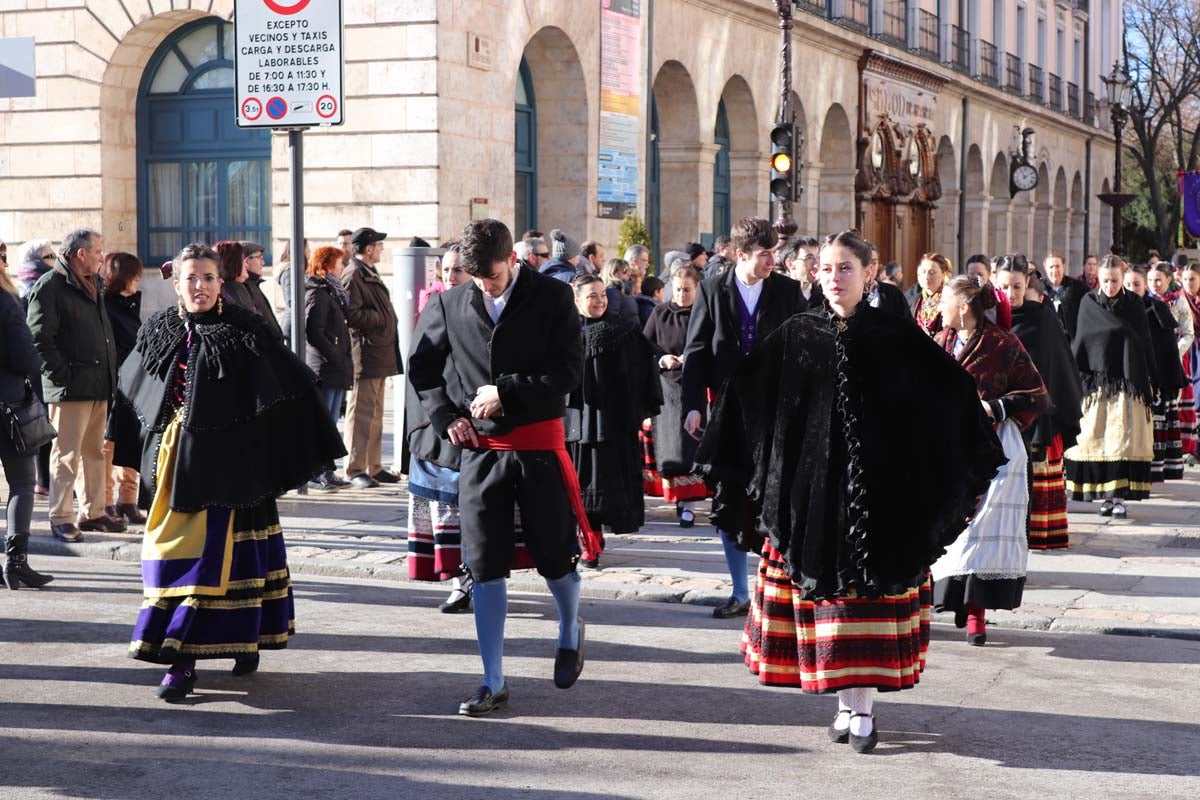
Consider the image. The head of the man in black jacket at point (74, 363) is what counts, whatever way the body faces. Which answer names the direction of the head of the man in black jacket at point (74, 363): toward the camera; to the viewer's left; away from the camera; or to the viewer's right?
to the viewer's right

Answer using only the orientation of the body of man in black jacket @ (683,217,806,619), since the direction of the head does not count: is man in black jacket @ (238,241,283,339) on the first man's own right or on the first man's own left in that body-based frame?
on the first man's own right

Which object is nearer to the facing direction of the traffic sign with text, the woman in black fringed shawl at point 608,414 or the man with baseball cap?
the woman in black fringed shawl

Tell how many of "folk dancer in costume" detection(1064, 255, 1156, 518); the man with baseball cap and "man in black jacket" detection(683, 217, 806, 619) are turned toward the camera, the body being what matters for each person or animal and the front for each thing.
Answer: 2

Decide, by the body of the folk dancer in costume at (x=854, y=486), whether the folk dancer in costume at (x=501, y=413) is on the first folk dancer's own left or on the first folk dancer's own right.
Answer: on the first folk dancer's own right

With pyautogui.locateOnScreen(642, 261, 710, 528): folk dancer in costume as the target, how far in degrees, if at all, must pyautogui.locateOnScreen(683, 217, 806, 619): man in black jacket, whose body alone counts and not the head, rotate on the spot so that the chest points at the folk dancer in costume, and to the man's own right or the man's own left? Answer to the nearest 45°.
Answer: approximately 180°

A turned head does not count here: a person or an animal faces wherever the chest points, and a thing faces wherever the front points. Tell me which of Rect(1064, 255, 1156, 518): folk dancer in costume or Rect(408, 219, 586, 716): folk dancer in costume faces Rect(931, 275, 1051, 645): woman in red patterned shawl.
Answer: Rect(1064, 255, 1156, 518): folk dancer in costume

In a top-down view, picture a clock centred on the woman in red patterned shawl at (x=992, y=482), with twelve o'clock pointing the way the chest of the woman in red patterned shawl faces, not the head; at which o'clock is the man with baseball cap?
The man with baseball cap is roughly at 3 o'clock from the woman in red patterned shawl.

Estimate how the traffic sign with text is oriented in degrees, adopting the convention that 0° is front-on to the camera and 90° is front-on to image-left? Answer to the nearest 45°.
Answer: approximately 0°

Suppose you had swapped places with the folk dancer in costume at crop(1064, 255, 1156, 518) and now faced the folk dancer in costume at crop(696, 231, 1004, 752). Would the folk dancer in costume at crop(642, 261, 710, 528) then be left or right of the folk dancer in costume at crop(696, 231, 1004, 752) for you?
right
